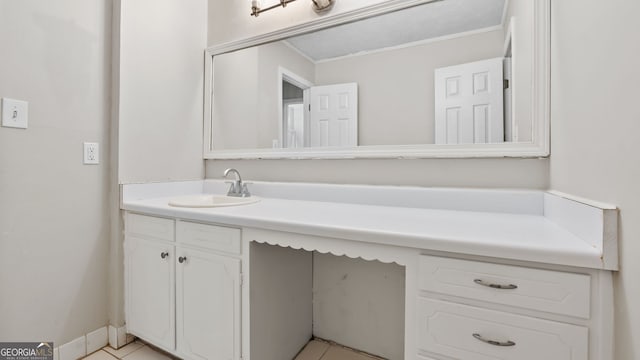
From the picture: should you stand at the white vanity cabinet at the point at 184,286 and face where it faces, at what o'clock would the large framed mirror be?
The large framed mirror is roughly at 8 o'clock from the white vanity cabinet.

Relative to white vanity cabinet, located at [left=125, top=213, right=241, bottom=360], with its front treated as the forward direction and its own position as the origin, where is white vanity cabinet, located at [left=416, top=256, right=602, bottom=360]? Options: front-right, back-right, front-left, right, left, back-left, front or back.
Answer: left

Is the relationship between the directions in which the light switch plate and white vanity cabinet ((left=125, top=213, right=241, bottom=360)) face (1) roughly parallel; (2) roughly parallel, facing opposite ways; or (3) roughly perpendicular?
roughly perpendicular

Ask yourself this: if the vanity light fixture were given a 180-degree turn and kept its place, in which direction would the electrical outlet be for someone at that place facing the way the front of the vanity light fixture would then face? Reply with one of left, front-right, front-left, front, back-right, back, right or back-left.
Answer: back-left

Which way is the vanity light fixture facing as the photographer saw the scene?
facing the viewer and to the left of the viewer

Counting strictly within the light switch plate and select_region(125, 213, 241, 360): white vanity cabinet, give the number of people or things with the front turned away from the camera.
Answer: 0

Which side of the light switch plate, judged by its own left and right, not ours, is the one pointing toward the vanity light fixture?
left

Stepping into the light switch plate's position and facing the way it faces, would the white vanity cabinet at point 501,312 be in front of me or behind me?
in front

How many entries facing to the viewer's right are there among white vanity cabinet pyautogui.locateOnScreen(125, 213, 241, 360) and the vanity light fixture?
0

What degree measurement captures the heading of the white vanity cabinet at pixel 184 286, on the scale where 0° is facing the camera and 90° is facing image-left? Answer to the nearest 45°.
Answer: approximately 45°
